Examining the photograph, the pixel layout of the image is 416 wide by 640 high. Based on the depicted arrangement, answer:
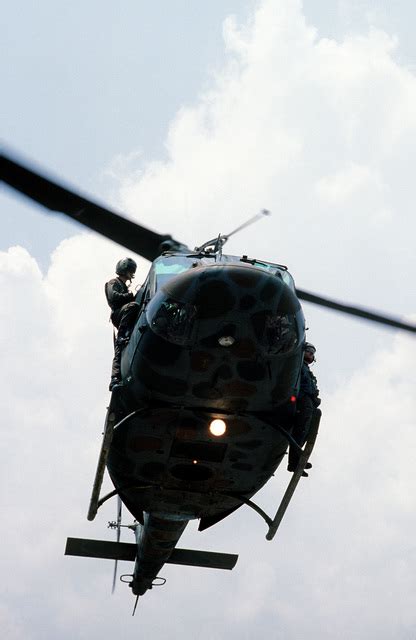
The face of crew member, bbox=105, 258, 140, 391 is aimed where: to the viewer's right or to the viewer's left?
to the viewer's right

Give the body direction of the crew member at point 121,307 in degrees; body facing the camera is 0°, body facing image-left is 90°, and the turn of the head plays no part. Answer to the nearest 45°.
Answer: approximately 270°

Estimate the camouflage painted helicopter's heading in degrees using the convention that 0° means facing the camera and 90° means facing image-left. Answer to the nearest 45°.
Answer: approximately 0°

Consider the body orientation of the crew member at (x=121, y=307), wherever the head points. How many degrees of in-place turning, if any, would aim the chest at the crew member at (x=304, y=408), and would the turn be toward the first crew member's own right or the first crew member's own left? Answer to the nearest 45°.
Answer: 0° — they already face them
